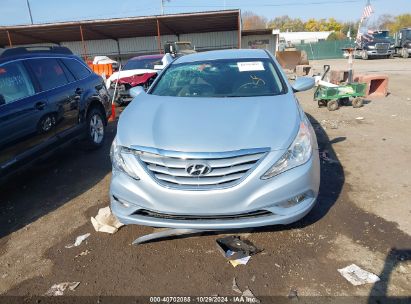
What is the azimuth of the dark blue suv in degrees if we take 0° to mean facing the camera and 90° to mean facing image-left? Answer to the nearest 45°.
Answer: approximately 45°

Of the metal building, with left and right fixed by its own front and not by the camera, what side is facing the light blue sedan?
front

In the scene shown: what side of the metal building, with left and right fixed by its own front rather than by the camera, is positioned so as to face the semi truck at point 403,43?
left

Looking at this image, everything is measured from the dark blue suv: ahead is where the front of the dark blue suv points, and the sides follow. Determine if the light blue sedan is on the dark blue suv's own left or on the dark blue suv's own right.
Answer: on the dark blue suv's own left

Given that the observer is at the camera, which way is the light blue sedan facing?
facing the viewer

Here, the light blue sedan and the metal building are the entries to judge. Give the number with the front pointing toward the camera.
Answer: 2

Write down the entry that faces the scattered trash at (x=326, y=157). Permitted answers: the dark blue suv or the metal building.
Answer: the metal building

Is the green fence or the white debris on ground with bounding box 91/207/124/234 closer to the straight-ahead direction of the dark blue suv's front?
the white debris on ground

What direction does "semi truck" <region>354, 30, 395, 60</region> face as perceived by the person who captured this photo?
facing the viewer and to the right of the viewer

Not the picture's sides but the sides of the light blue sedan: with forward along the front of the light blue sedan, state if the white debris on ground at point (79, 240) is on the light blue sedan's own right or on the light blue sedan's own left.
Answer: on the light blue sedan's own right

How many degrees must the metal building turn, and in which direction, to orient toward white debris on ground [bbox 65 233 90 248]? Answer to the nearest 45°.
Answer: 0° — it already faces it

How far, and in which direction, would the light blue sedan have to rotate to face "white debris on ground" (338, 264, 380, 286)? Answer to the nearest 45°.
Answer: approximately 90° to its left

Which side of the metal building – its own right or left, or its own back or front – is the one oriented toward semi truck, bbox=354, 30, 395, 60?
left

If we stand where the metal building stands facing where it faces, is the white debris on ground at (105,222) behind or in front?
in front

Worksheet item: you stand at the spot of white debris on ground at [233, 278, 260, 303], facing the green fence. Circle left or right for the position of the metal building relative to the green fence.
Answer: left
